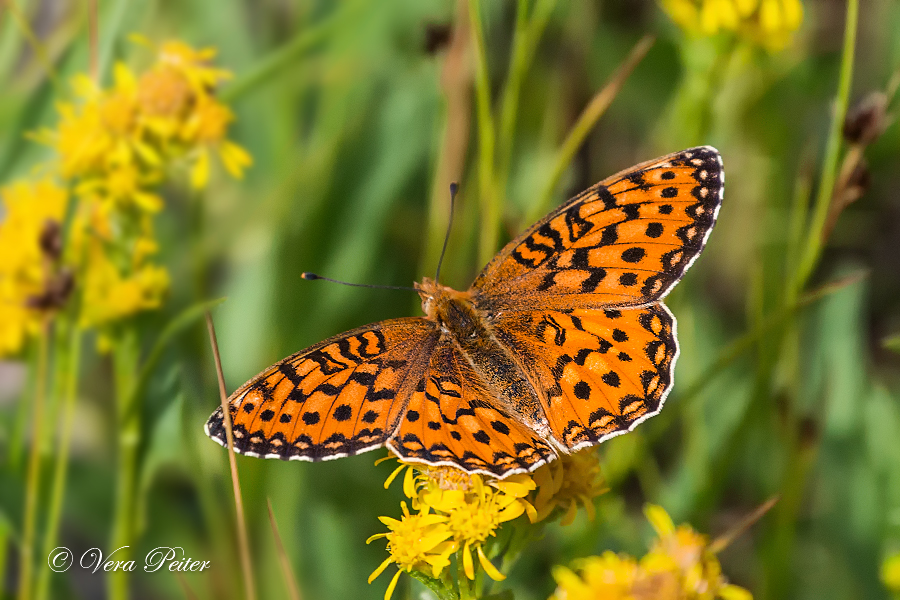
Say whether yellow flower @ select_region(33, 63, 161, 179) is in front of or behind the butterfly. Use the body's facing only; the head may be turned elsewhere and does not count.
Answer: in front

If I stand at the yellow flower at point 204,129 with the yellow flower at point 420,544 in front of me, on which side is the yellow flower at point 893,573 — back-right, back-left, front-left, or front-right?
front-left

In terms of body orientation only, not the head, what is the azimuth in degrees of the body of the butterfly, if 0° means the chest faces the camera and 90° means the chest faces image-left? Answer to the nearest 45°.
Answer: approximately 135°

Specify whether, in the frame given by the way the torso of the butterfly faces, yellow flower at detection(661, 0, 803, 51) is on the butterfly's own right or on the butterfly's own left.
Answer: on the butterfly's own right

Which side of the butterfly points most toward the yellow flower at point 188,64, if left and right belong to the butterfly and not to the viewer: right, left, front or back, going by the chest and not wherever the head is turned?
front

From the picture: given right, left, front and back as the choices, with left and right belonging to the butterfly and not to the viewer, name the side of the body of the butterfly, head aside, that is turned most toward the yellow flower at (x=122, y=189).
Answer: front

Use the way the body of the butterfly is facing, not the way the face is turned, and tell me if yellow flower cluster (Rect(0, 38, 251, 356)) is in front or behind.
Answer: in front

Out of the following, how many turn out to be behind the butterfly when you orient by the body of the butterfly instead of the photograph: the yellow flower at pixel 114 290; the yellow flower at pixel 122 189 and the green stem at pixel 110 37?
0

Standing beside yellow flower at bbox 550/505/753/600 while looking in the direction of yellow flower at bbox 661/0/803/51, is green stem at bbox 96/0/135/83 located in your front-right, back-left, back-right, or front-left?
front-left
